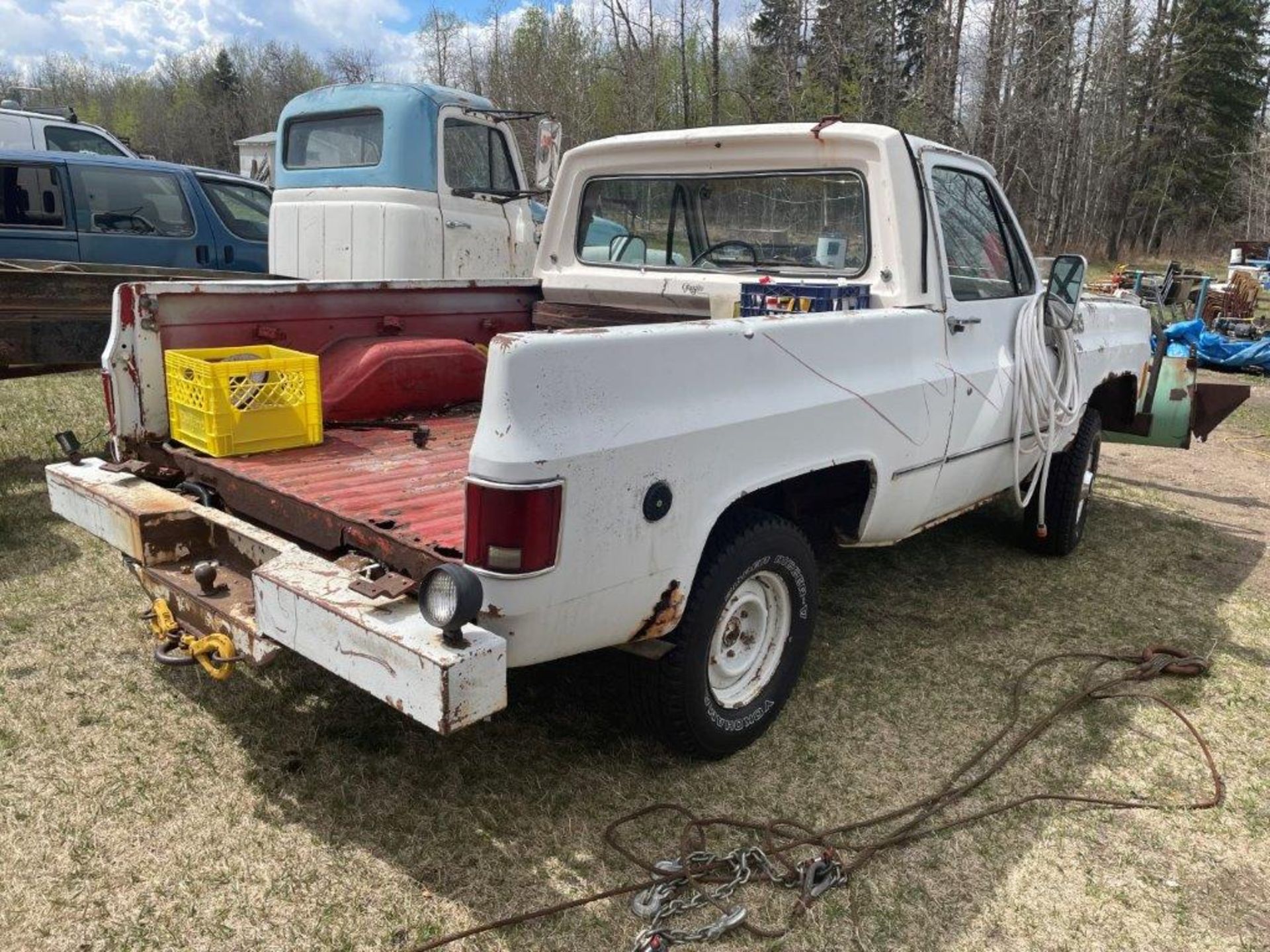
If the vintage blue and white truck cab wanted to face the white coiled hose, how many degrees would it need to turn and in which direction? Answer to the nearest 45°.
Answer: approximately 90° to its right

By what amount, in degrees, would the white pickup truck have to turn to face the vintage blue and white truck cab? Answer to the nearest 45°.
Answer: approximately 45° to its left

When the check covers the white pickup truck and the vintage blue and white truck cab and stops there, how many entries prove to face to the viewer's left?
0

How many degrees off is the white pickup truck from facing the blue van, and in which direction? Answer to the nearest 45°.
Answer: approximately 90° to its left

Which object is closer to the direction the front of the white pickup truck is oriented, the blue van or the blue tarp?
the blue tarp

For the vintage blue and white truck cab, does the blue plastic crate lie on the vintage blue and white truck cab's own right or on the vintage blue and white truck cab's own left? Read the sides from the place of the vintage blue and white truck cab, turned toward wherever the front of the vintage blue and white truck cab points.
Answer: on the vintage blue and white truck cab's own right

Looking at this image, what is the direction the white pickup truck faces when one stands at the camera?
facing away from the viewer and to the right of the viewer

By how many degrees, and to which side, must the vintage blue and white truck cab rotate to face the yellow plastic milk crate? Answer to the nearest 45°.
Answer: approximately 135° to its right
